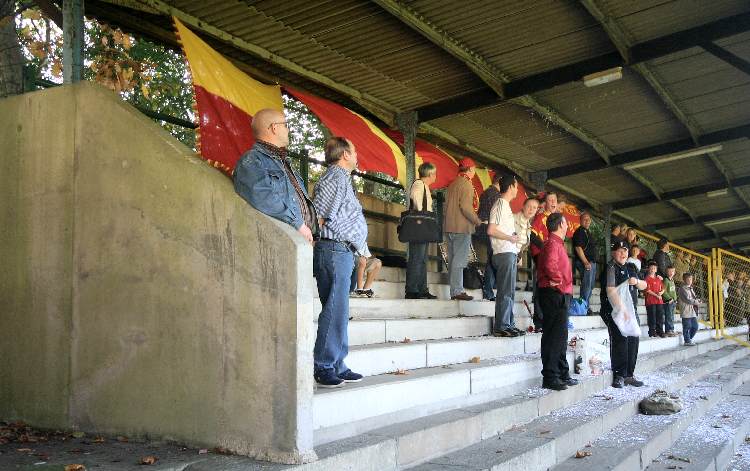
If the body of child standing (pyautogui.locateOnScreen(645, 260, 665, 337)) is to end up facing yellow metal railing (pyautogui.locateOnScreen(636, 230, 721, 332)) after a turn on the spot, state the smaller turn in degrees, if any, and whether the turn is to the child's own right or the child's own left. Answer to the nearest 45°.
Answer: approximately 135° to the child's own left

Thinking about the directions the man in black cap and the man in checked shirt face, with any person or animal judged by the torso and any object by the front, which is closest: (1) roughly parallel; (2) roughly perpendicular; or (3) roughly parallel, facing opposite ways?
roughly perpendicular

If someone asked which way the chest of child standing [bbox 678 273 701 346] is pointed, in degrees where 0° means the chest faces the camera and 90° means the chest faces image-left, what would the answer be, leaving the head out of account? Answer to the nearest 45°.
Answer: approximately 315°

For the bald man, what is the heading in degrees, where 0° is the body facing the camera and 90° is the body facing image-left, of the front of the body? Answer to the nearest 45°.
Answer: approximately 270°

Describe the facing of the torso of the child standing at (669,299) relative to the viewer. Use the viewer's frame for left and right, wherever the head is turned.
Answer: facing the viewer and to the right of the viewer

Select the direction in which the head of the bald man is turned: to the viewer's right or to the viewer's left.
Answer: to the viewer's right

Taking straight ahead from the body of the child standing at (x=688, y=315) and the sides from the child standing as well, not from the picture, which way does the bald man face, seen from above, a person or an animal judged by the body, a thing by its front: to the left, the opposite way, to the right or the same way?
to the left

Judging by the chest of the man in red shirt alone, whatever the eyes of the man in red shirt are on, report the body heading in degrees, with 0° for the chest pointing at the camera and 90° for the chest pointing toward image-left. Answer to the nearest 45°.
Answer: approximately 270°

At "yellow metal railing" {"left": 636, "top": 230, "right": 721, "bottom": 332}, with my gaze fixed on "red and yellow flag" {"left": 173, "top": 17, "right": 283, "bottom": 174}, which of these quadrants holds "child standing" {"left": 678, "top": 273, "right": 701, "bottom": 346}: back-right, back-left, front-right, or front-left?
front-left

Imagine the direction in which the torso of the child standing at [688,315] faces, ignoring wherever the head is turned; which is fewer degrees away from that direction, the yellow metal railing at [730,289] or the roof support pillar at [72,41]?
the roof support pillar

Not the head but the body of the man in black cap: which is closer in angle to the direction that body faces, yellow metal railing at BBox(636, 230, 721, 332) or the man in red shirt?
the man in red shirt
